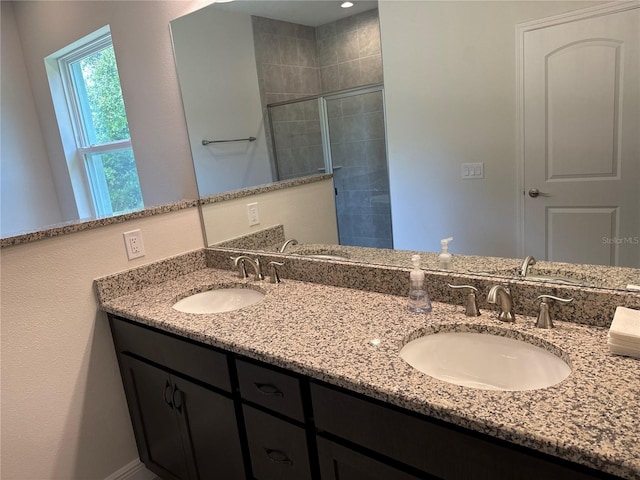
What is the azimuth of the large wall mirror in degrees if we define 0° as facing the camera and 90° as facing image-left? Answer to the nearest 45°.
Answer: approximately 45°

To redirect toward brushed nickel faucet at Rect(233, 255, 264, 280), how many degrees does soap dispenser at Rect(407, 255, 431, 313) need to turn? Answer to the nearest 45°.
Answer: approximately 90° to its right

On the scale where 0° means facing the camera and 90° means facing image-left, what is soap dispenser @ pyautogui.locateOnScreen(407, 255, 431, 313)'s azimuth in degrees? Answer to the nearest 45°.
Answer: approximately 45°

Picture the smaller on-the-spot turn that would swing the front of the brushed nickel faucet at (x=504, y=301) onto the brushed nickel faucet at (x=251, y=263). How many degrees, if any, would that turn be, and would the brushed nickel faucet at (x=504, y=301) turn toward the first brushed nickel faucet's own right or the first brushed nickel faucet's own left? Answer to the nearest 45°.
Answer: approximately 45° to the first brushed nickel faucet's own right

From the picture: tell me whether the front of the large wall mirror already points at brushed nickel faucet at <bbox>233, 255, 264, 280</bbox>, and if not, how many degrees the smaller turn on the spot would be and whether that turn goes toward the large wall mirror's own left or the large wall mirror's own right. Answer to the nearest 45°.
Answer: approximately 45° to the large wall mirror's own right

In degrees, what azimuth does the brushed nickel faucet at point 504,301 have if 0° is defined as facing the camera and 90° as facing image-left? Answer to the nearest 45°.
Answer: approximately 45°
